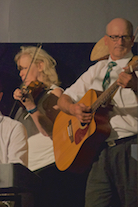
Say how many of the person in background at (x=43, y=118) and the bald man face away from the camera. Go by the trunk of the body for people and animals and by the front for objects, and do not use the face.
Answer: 0

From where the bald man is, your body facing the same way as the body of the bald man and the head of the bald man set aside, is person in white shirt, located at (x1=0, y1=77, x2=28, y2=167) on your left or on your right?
on your right

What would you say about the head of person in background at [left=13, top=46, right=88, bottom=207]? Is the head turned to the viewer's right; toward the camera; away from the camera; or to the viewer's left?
to the viewer's left

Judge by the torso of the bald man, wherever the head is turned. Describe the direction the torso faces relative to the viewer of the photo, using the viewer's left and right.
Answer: facing the viewer and to the left of the viewer

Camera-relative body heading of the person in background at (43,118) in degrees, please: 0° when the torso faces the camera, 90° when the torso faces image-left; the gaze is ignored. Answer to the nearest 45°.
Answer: approximately 90°
